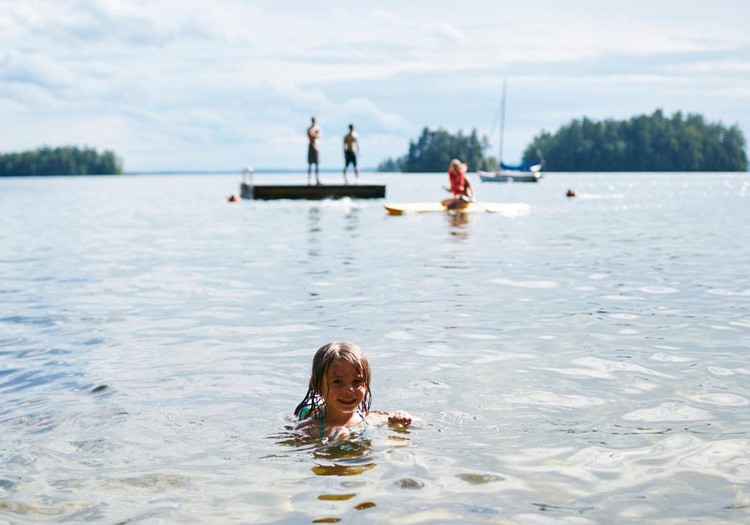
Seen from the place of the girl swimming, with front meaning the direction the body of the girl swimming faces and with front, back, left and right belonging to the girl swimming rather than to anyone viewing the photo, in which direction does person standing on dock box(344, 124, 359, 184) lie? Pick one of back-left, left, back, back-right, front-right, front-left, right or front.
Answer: back

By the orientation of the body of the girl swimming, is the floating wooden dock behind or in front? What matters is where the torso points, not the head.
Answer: behind

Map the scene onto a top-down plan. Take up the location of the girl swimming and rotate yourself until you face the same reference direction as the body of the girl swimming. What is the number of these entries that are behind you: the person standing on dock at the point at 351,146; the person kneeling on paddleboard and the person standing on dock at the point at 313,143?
3

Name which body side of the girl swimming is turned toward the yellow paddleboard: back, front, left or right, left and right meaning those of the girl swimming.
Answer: back

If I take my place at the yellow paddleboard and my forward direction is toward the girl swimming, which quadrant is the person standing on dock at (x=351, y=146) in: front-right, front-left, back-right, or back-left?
back-right

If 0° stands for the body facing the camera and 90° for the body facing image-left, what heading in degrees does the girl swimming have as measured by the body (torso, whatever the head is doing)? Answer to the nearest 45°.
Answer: approximately 0°

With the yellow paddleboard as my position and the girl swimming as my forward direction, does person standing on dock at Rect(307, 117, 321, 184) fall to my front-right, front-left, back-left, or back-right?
back-right

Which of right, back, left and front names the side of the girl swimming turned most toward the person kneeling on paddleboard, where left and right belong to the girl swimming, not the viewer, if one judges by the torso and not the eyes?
back

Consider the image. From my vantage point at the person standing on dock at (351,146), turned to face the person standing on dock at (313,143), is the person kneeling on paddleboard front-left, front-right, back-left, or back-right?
back-left

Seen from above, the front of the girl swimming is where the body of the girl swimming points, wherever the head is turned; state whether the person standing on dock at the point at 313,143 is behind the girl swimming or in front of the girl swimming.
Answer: behind
